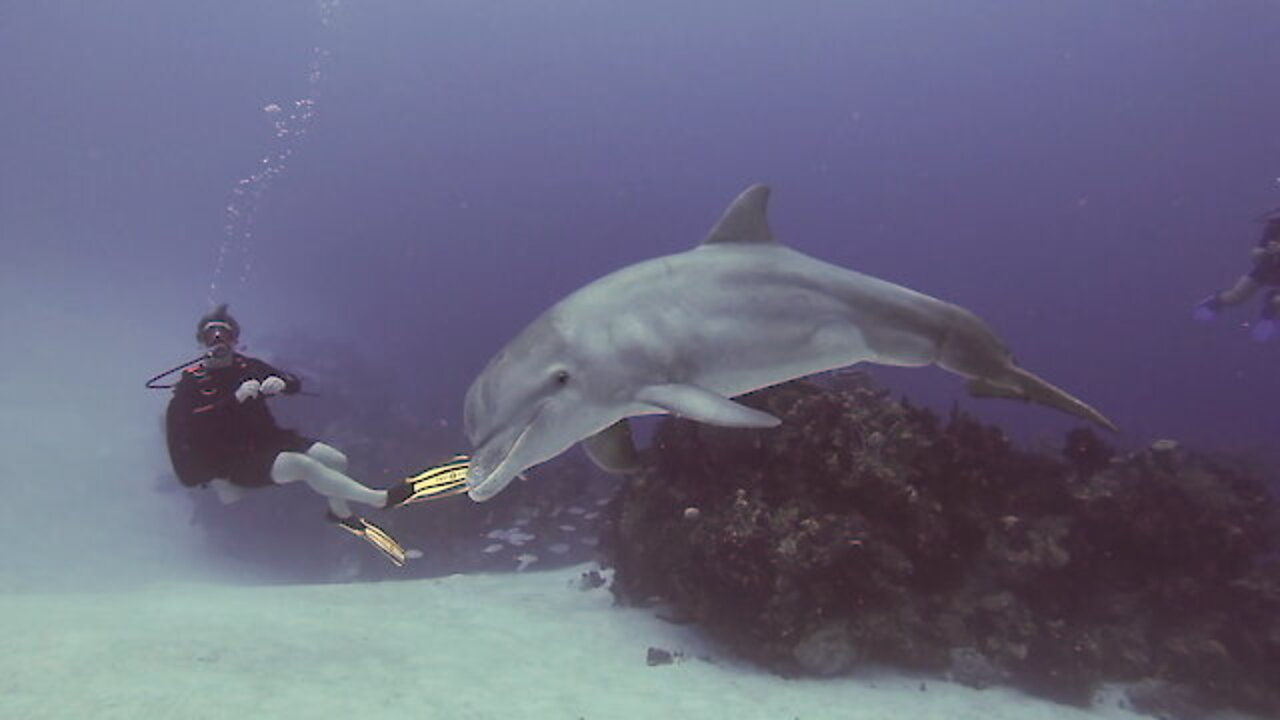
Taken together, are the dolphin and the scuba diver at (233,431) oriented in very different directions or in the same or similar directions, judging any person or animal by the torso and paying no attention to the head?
very different directions

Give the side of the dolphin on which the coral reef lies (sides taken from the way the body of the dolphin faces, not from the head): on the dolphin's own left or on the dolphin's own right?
on the dolphin's own right

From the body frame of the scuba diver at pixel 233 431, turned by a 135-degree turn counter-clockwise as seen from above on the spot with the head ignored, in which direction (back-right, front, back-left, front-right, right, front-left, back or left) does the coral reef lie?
right

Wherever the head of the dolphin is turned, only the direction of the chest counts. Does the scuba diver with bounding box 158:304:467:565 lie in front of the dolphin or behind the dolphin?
in front

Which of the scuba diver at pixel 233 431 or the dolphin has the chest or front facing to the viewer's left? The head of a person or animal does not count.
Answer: the dolphin

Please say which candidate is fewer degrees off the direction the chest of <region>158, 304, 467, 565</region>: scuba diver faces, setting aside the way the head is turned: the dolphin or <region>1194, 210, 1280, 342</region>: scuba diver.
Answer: the dolphin

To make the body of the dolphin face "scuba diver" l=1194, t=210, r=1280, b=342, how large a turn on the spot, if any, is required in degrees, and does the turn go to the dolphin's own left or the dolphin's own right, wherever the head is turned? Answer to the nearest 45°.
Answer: approximately 135° to the dolphin's own right

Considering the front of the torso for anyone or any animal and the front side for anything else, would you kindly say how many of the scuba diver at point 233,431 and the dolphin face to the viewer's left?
1

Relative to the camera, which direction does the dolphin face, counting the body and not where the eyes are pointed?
to the viewer's left

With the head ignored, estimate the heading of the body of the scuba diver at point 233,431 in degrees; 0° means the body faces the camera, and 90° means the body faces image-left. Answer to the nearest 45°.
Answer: approximately 315°

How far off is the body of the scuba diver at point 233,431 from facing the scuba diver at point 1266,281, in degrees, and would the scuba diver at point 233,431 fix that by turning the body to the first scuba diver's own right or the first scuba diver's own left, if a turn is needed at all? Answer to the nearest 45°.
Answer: approximately 45° to the first scuba diver's own left
